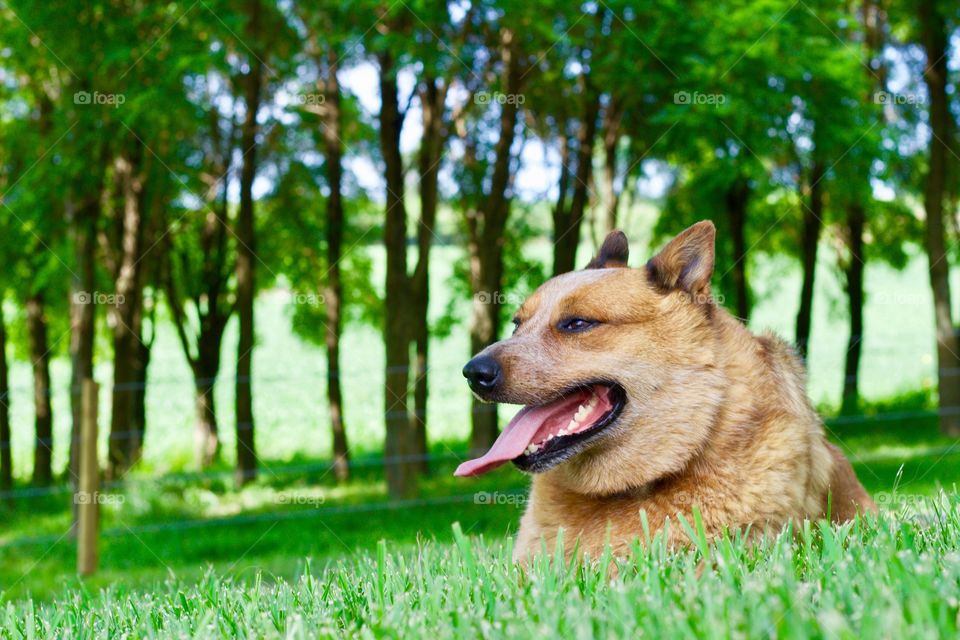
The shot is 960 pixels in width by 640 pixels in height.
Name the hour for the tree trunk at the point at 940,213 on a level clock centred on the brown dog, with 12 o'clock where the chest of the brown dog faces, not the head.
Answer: The tree trunk is roughly at 5 o'clock from the brown dog.

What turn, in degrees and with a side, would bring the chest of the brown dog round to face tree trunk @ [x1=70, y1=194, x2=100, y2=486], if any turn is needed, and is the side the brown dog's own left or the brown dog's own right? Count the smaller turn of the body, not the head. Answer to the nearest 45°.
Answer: approximately 90° to the brown dog's own right

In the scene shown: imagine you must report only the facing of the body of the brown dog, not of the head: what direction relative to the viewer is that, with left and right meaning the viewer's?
facing the viewer and to the left of the viewer

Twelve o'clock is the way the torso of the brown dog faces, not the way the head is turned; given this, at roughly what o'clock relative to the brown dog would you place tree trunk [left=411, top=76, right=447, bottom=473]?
The tree trunk is roughly at 4 o'clock from the brown dog.

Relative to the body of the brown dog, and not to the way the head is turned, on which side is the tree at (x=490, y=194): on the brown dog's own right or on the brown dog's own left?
on the brown dog's own right

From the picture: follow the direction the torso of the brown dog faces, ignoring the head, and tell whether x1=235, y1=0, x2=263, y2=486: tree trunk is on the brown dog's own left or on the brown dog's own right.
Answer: on the brown dog's own right

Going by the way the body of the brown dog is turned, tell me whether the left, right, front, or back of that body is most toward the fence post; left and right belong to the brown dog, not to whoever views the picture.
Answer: right

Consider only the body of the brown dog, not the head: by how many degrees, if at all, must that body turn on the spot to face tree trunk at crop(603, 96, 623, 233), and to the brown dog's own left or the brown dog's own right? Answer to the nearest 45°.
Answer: approximately 135° to the brown dog's own right

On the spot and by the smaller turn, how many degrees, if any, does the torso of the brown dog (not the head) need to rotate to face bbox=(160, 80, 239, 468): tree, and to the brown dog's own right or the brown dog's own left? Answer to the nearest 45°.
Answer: approximately 90° to the brown dog's own right

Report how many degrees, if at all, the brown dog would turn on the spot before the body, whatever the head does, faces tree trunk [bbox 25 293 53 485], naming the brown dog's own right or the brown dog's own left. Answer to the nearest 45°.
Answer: approximately 90° to the brown dog's own right

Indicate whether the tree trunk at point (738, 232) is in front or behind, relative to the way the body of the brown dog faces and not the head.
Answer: behind

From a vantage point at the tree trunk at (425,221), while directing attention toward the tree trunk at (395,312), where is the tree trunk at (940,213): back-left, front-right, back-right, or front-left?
back-left
